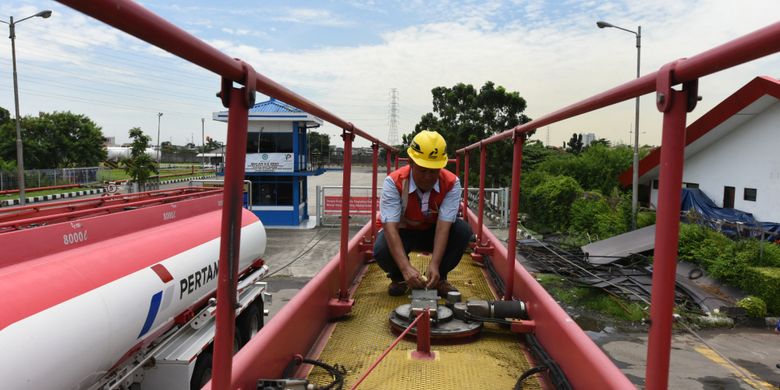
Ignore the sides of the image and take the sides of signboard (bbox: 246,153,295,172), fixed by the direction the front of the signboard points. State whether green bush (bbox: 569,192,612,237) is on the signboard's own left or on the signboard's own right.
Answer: on the signboard's own left

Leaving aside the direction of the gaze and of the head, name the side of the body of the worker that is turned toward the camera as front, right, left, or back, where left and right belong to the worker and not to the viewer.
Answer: front

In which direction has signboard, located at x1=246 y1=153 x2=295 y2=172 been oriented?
toward the camera

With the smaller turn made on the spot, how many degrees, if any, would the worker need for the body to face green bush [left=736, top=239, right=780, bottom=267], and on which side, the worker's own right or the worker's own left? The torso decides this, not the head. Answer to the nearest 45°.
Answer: approximately 135° to the worker's own left

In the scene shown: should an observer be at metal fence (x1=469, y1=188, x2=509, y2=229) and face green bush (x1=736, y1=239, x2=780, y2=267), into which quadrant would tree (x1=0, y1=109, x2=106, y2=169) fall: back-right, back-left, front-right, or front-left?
back-right

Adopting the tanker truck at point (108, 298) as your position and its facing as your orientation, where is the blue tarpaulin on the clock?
The blue tarpaulin is roughly at 7 o'clock from the tanker truck.

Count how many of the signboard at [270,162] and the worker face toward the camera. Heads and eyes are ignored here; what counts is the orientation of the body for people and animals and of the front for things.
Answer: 2

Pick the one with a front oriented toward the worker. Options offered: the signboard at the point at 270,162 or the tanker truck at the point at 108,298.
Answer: the signboard

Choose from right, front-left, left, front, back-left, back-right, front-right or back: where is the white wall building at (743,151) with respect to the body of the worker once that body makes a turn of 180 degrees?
front-right

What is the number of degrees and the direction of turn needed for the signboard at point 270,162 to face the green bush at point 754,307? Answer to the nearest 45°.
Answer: approximately 45° to its left

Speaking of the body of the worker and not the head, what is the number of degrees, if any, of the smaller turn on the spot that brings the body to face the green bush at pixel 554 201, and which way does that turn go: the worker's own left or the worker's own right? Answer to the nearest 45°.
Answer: approximately 180°

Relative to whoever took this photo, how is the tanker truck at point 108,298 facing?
facing the viewer and to the left of the viewer

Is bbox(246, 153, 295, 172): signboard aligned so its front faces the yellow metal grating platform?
yes

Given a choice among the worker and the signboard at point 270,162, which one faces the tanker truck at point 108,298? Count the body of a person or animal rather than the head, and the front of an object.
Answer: the signboard
